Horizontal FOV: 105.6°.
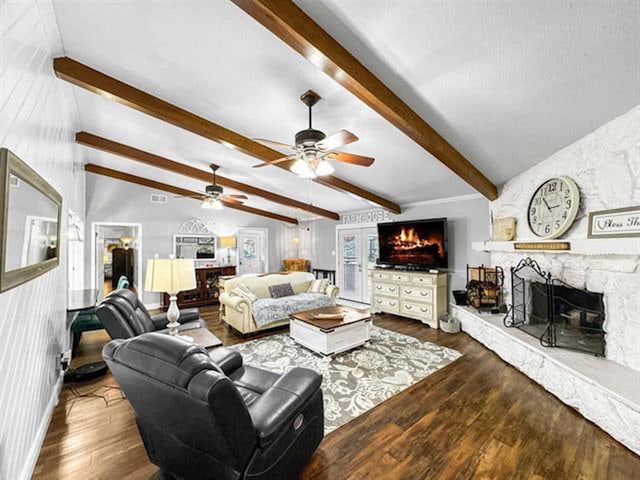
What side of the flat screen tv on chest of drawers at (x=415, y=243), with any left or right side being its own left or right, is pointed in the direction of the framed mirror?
front

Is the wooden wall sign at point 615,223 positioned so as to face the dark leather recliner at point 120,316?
yes

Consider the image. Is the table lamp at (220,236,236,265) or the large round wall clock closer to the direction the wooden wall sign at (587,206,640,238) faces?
the table lamp

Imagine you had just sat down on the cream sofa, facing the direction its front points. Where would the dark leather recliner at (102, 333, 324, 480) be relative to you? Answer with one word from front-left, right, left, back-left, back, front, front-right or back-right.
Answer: front-right

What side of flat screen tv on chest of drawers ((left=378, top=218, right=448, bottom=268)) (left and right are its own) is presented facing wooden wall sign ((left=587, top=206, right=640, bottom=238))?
left

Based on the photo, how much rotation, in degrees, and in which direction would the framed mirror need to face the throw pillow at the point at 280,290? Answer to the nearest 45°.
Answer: approximately 45° to its left

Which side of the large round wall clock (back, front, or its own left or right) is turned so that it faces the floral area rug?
front

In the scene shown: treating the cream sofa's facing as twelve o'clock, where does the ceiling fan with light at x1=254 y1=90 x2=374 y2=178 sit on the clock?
The ceiling fan with light is roughly at 1 o'clock from the cream sofa.

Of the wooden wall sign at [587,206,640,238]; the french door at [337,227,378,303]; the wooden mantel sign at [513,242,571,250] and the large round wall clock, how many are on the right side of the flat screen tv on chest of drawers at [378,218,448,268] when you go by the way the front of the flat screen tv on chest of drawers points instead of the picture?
1

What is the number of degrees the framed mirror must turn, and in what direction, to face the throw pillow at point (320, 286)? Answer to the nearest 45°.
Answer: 0° — it already faces it

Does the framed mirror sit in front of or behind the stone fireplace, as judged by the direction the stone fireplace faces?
in front

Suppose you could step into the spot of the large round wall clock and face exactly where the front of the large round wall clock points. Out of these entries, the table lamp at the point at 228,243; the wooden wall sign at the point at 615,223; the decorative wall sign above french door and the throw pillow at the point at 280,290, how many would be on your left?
1

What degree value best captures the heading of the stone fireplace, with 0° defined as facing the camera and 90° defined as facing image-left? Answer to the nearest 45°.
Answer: approximately 45°

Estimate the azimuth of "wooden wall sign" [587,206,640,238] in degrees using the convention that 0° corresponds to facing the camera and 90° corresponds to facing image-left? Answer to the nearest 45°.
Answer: approximately 45°

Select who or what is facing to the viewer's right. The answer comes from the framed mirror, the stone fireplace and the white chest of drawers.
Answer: the framed mirror

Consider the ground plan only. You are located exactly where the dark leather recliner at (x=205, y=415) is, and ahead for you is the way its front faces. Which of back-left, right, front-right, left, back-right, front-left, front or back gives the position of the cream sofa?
front-left

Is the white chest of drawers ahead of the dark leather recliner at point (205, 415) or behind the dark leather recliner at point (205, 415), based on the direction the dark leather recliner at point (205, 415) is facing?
ahead

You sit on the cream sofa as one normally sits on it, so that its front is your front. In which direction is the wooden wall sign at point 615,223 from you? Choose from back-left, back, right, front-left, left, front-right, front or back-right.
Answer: front

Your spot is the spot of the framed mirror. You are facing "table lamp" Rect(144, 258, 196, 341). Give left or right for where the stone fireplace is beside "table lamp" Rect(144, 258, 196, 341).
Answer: right

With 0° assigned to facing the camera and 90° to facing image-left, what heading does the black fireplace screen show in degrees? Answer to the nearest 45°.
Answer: approximately 45°

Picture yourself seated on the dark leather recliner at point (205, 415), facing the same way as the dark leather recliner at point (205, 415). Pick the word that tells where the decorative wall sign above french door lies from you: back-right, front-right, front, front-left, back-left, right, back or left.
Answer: front
